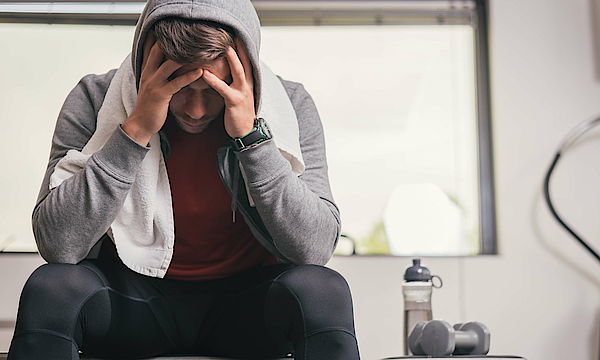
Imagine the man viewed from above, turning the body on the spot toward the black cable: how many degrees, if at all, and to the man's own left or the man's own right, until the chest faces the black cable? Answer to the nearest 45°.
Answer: approximately 135° to the man's own left

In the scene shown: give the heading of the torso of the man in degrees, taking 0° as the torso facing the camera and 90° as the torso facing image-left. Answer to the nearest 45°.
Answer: approximately 0°

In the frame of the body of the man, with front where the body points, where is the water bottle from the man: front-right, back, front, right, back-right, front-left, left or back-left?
back-left
